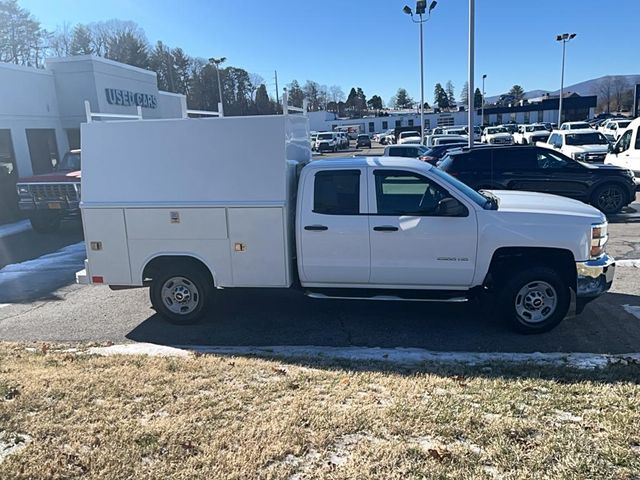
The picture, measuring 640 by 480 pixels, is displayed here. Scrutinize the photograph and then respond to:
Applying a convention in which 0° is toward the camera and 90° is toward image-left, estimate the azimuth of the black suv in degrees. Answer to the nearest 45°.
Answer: approximately 270°

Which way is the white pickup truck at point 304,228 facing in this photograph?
to the viewer's right

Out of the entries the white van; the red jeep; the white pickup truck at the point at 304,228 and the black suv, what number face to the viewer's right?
2

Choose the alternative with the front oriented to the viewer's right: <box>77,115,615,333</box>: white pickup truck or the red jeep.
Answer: the white pickup truck

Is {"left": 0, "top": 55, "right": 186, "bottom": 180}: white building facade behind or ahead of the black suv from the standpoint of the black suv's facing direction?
behind

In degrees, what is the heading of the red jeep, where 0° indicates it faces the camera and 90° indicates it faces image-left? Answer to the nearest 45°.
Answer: approximately 45°

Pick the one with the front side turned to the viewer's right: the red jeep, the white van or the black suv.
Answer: the black suv

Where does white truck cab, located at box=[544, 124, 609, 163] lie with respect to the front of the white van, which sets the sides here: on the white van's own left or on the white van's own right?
on the white van's own right

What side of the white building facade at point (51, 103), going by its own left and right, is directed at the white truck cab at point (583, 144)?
front

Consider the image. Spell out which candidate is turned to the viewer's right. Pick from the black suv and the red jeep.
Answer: the black suv

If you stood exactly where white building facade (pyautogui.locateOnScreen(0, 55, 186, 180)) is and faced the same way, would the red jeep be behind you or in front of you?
in front

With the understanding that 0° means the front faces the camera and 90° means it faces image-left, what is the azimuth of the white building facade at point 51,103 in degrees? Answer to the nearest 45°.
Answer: approximately 315°

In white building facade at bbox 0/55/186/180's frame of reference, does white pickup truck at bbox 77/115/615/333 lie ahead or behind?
ahead

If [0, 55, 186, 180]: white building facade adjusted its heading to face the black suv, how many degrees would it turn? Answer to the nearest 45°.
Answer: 0° — it already faces it
